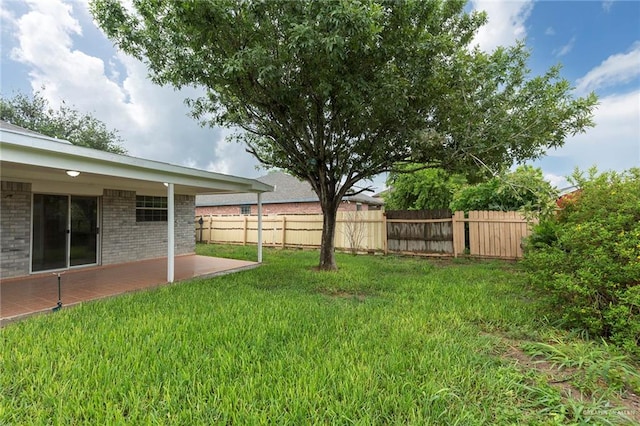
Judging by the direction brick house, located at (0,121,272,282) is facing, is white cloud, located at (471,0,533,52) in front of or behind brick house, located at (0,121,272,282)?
behind
